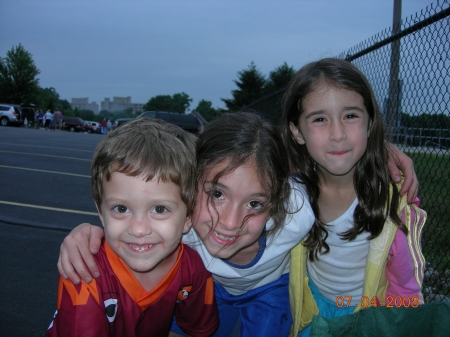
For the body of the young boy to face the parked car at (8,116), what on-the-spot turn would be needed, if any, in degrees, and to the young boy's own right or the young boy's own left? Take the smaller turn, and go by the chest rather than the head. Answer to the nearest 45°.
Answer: approximately 180°

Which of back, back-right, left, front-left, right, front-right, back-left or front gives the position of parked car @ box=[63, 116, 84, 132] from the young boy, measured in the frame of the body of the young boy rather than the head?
back

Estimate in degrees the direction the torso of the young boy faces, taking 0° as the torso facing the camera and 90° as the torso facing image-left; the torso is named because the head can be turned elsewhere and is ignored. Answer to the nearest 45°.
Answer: approximately 0°

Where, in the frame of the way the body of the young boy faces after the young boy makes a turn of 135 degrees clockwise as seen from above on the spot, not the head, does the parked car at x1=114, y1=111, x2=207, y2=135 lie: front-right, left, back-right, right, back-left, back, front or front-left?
front-right

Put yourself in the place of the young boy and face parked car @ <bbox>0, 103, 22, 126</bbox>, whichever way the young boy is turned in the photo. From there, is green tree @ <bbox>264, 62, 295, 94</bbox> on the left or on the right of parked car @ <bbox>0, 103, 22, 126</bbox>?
right

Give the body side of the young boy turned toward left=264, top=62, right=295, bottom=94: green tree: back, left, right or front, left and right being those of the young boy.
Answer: back

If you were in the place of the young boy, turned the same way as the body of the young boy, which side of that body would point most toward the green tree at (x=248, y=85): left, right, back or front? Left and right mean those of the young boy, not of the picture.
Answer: back

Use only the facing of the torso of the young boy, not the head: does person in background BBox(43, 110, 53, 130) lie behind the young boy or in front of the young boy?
behind
